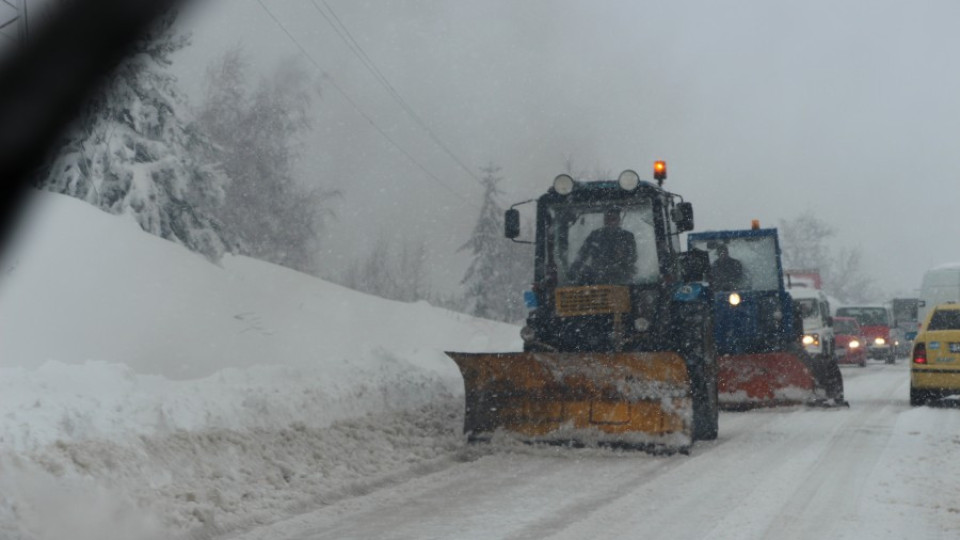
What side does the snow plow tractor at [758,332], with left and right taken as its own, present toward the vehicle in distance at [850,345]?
back

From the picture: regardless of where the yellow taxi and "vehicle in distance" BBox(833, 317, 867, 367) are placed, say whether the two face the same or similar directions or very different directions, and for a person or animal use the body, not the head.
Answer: very different directions

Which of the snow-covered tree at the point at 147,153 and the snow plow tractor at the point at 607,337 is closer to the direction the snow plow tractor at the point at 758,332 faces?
the snow plow tractor

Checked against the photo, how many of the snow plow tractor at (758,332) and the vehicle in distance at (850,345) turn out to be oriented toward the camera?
2

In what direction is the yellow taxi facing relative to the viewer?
away from the camera

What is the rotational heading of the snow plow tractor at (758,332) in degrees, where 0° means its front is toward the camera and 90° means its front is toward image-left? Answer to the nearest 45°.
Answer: approximately 0°

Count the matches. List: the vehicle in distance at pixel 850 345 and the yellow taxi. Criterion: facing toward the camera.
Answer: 1

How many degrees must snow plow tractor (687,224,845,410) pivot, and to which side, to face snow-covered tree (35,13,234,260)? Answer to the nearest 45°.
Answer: approximately 90° to its right

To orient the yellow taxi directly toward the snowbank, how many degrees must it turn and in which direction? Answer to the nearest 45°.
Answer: approximately 135° to its left

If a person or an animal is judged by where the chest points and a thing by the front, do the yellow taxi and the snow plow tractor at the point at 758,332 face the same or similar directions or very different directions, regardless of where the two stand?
very different directions

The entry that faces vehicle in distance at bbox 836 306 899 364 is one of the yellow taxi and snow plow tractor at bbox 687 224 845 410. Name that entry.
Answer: the yellow taxi
